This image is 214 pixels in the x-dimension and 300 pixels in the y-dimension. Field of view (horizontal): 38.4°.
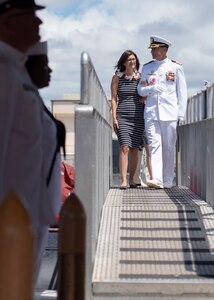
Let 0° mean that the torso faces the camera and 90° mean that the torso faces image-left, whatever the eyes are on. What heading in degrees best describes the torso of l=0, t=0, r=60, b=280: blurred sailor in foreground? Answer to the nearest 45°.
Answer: approximately 270°

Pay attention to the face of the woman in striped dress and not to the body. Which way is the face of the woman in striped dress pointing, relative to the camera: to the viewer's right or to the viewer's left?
to the viewer's right

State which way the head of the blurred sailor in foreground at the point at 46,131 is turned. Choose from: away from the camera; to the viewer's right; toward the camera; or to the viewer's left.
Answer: to the viewer's right

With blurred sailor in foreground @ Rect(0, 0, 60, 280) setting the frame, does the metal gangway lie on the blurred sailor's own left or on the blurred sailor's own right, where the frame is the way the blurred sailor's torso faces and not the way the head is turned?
on the blurred sailor's own left

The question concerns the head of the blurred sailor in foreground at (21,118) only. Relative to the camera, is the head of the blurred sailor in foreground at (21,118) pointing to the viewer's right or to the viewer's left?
to the viewer's right

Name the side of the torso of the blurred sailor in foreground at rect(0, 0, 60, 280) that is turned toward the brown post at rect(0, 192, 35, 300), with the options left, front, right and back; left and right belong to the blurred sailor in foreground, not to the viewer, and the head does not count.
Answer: right

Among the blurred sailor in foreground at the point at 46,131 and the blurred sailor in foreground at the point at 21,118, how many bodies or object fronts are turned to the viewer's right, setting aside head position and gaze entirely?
2

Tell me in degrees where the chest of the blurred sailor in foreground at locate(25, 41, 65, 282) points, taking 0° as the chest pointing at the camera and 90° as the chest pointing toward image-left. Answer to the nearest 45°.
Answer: approximately 270°
